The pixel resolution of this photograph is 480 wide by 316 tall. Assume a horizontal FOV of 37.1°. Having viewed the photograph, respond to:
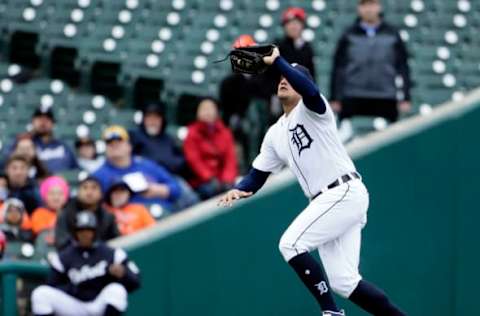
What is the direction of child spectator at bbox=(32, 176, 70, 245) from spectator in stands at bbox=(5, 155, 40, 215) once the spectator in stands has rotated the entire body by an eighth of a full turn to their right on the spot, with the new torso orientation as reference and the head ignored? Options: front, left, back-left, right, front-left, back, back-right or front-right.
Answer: left

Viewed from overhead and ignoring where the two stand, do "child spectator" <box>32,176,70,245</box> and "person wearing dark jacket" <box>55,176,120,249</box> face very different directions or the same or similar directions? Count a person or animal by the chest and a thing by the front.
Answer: same or similar directions

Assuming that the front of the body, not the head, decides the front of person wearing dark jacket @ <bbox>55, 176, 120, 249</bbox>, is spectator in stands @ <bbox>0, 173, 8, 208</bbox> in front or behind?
behind

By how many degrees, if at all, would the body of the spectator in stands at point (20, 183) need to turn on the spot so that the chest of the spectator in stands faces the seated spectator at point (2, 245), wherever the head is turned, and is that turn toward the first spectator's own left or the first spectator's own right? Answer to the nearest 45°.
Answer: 0° — they already face them

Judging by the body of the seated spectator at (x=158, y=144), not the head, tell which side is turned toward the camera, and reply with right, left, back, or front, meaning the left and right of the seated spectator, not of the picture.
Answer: front

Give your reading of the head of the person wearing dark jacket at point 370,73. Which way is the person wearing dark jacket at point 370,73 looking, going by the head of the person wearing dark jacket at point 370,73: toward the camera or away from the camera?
toward the camera

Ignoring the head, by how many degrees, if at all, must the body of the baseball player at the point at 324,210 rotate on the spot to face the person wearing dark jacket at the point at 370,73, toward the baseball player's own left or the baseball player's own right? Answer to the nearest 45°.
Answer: approximately 135° to the baseball player's own right

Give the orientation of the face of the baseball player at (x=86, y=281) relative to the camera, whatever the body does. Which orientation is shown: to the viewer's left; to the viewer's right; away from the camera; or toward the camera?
toward the camera

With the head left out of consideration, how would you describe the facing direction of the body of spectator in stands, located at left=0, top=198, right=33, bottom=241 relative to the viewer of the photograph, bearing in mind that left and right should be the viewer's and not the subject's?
facing the viewer

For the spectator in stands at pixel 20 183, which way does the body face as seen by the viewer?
toward the camera

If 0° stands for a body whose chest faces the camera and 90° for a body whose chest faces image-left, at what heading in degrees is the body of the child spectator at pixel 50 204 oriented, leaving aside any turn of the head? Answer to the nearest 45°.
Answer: approximately 0°

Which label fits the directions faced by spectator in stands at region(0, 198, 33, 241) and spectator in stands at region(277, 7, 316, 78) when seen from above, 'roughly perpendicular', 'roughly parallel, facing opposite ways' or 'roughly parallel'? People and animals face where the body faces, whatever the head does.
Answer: roughly parallel
